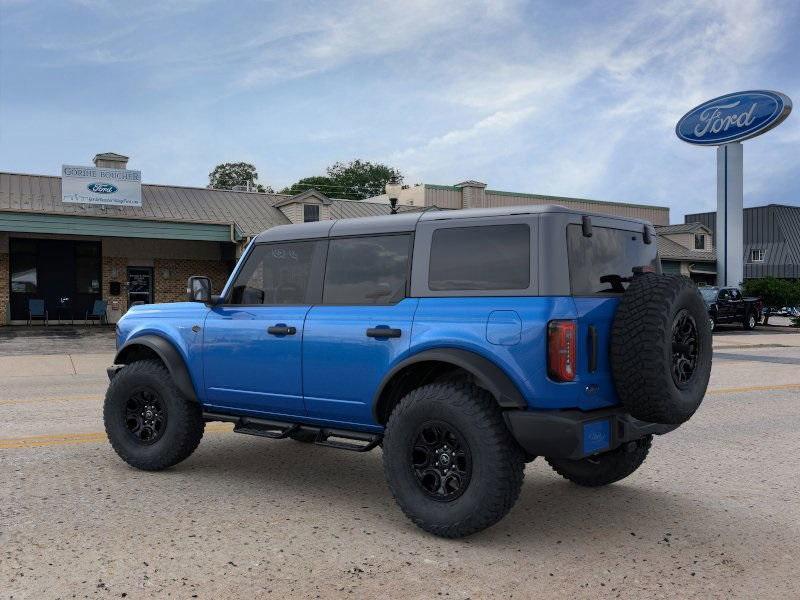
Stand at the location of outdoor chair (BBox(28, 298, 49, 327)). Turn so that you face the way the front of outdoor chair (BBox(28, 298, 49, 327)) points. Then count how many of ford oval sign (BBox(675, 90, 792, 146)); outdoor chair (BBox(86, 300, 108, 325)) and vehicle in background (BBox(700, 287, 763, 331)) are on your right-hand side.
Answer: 0

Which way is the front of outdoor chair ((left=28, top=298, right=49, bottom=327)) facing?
toward the camera

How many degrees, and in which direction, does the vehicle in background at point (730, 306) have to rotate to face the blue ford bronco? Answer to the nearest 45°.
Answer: approximately 45° to its left

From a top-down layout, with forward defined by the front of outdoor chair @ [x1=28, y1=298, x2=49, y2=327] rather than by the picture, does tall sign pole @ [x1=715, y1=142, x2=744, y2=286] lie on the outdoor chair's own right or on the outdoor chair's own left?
on the outdoor chair's own left

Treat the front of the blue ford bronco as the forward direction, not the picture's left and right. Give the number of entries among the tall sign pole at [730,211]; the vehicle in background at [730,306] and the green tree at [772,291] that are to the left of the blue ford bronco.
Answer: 0

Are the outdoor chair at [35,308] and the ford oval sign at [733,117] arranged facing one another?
no

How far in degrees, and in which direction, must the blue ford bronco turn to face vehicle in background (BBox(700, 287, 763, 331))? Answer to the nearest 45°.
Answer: approximately 90° to its right

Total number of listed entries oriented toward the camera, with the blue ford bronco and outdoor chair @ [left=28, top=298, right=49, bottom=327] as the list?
1

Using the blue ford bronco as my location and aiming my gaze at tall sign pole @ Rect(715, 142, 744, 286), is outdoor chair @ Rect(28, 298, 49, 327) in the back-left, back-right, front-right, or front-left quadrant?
front-left

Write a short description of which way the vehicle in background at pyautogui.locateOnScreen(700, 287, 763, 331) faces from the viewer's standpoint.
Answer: facing the viewer and to the left of the viewer

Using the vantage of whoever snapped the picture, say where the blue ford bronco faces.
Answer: facing away from the viewer and to the left of the viewer

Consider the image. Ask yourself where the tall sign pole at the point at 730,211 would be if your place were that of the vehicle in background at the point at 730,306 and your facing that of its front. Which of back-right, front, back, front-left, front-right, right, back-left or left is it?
back-right

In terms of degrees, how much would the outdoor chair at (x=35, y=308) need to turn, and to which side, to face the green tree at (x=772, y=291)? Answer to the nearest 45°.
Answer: approximately 90° to its left

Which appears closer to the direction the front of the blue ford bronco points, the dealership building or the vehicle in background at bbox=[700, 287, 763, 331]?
the dealership building

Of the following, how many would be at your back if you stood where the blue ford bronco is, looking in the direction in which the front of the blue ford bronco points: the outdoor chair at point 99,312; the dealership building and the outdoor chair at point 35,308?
0

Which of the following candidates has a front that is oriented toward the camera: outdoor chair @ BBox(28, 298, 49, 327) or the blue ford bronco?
the outdoor chair

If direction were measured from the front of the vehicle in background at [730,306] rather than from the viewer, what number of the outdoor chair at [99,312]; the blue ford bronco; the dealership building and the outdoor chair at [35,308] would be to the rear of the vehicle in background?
0
